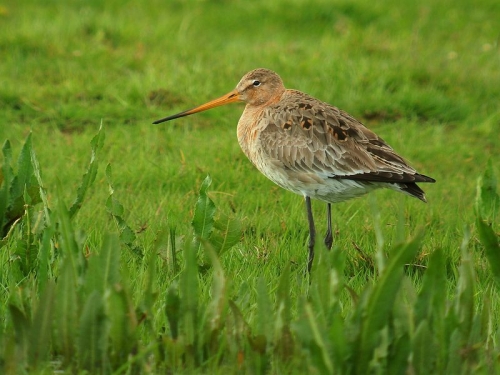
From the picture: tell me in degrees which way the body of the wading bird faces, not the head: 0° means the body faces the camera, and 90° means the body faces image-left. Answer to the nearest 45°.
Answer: approximately 90°

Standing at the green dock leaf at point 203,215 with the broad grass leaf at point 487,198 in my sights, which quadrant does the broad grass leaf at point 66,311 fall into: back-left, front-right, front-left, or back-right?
back-right

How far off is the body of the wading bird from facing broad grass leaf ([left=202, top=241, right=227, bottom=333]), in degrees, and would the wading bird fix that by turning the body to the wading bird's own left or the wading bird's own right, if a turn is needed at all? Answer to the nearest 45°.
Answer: approximately 90° to the wading bird's own left

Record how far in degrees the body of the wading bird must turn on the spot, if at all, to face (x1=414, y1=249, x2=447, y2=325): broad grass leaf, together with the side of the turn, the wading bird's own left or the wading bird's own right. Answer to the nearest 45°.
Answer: approximately 90° to the wading bird's own left

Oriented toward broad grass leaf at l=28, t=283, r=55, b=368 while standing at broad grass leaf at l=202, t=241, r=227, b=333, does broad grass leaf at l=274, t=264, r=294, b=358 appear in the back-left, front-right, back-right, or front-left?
back-left

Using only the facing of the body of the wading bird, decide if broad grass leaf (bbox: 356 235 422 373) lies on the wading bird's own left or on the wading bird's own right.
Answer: on the wading bird's own left

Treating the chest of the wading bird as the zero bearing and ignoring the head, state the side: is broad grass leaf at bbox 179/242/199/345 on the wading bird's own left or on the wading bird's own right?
on the wading bird's own left

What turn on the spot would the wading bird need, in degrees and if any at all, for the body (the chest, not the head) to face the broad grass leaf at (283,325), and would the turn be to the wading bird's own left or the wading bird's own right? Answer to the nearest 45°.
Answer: approximately 90° to the wading bird's own left

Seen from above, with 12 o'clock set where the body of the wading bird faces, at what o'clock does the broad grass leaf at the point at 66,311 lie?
The broad grass leaf is roughly at 10 o'clock from the wading bird.
